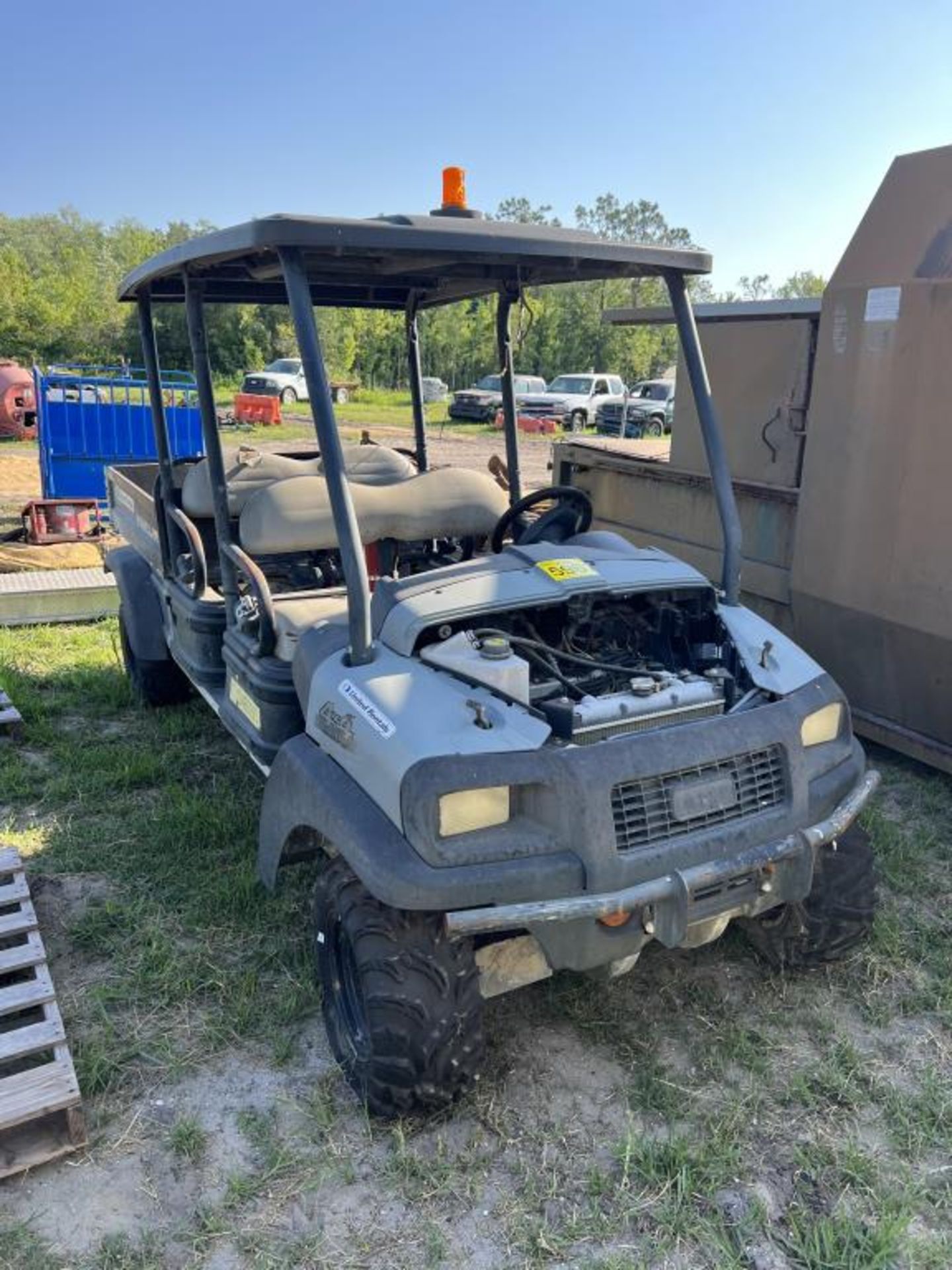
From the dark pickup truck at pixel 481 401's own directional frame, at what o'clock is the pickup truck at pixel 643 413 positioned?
The pickup truck is roughly at 9 o'clock from the dark pickup truck.

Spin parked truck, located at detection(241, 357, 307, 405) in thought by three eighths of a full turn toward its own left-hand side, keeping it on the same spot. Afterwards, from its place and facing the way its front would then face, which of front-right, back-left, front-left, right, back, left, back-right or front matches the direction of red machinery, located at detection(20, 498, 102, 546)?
right

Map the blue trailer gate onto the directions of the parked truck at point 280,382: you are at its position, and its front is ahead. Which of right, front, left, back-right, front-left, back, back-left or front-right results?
front-left

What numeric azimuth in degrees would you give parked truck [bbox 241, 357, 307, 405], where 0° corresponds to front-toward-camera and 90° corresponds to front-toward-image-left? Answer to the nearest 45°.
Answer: approximately 45°

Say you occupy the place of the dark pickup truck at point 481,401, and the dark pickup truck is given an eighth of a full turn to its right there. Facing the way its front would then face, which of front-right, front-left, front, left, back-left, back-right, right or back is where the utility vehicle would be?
left

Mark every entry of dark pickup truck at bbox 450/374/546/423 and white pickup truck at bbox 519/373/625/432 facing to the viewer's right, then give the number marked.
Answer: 0

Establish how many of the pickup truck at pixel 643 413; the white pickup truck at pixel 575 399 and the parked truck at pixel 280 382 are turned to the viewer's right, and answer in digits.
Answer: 0

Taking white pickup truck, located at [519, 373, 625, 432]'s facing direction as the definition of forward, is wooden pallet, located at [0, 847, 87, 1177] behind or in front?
in front

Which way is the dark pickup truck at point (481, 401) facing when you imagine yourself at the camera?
facing the viewer and to the left of the viewer

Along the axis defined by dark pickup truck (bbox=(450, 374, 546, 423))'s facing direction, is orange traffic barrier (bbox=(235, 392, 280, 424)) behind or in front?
in front

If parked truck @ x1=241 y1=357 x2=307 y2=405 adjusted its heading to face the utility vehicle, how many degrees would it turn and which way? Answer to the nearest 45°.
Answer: approximately 45° to its left

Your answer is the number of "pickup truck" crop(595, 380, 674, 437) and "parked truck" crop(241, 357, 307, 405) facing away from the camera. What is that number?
0

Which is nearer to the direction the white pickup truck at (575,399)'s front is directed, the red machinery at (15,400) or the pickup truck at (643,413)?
the red machinery

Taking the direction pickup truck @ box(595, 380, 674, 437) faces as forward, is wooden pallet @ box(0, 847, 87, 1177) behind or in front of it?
in front
